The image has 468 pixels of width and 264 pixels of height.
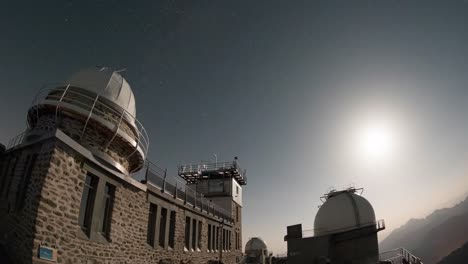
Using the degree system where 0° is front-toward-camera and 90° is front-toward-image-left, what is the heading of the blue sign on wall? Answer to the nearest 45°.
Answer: approximately 315°

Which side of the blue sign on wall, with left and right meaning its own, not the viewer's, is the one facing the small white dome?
left

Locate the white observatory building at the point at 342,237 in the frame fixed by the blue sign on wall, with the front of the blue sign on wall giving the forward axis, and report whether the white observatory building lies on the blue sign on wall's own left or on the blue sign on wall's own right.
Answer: on the blue sign on wall's own left

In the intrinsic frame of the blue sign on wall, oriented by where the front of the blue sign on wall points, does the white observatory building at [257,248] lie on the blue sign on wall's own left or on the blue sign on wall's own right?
on the blue sign on wall's own left
